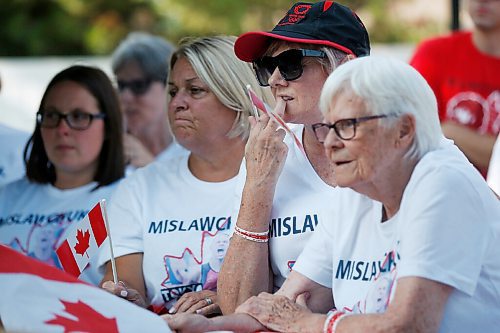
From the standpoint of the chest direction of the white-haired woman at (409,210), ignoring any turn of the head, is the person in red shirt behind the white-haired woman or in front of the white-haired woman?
behind

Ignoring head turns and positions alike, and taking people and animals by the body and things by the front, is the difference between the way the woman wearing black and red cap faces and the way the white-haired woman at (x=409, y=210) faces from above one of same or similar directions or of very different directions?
same or similar directions

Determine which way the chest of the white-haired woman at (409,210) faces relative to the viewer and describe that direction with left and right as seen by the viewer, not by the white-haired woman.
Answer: facing the viewer and to the left of the viewer

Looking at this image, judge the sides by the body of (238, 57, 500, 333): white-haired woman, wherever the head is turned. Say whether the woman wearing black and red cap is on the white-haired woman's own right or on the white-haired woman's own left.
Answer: on the white-haired woman's own right

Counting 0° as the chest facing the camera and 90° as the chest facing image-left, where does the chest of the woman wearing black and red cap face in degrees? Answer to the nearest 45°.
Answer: approximately 45°

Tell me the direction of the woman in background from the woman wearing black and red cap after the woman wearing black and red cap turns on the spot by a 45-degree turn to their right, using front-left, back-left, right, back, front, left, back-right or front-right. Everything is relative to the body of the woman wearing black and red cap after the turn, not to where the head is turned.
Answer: front-right

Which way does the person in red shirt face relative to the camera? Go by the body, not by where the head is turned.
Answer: toward the camera

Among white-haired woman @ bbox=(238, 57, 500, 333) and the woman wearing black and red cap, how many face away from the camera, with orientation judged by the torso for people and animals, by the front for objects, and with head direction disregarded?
0

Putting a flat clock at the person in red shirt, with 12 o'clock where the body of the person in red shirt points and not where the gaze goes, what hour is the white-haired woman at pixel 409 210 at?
The white-haired woman is roughly at 12 o'clock from the person in red shirt.

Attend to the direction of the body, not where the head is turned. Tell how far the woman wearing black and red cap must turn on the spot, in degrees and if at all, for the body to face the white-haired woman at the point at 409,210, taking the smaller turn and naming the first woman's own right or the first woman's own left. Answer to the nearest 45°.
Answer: approximately 90° to the first woman's own left

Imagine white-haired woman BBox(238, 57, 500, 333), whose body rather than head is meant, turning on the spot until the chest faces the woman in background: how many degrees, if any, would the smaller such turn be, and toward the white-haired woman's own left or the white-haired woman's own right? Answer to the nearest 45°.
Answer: approximately 90° to the white-haired woman's own right

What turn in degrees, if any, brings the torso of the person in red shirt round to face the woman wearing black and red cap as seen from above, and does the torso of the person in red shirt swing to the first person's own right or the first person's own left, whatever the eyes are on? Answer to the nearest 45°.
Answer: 0° — they already face them

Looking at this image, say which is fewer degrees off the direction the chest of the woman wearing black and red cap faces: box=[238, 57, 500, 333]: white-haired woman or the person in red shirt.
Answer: the white-haired woman

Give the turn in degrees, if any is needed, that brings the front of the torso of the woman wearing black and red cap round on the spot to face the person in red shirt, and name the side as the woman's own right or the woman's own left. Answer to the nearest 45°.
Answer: approximately 180°

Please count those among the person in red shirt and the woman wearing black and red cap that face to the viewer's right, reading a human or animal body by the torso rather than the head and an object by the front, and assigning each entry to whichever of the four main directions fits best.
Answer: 0

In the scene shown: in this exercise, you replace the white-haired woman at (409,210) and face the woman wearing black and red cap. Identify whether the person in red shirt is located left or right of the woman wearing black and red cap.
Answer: right
